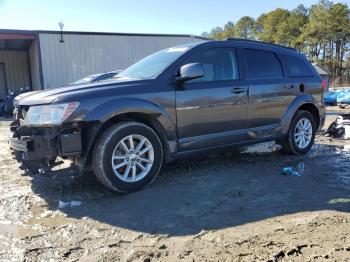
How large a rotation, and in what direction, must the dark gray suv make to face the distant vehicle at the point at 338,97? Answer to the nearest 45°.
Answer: approximately 180°

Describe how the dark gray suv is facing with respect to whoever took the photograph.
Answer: facing the viewer and to the left of the viewer

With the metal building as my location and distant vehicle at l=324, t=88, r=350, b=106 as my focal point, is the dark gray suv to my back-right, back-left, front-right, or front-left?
front-right

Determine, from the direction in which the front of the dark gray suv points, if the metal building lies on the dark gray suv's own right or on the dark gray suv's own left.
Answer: on the dark gray suv's own right

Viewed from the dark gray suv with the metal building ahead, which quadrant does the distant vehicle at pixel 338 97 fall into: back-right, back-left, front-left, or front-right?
front-right

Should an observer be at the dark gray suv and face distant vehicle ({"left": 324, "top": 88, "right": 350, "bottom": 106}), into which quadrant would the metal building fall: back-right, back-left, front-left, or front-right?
front-left
